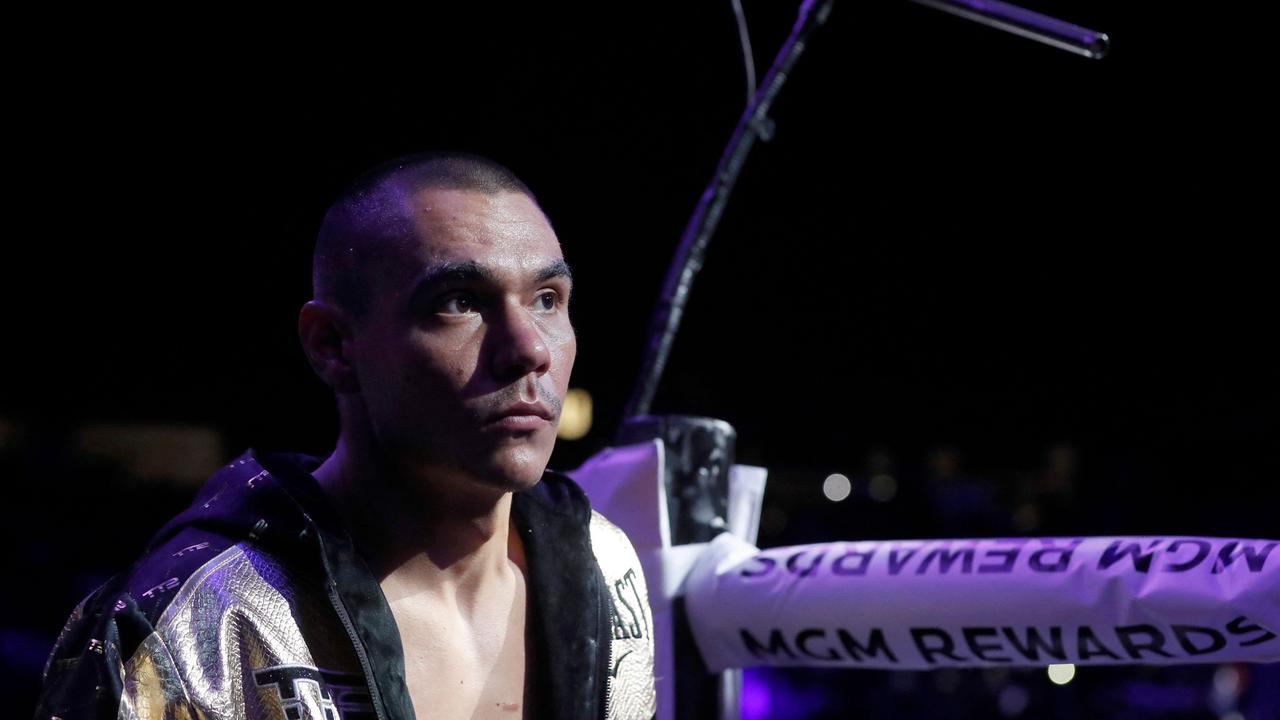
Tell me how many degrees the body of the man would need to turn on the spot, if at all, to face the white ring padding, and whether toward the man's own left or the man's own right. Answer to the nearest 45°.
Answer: approximately 45° to the man's own left

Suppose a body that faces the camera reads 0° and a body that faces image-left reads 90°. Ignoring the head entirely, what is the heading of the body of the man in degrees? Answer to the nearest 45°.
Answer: approximately 315°

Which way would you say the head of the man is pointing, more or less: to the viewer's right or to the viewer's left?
to the viewer's right
